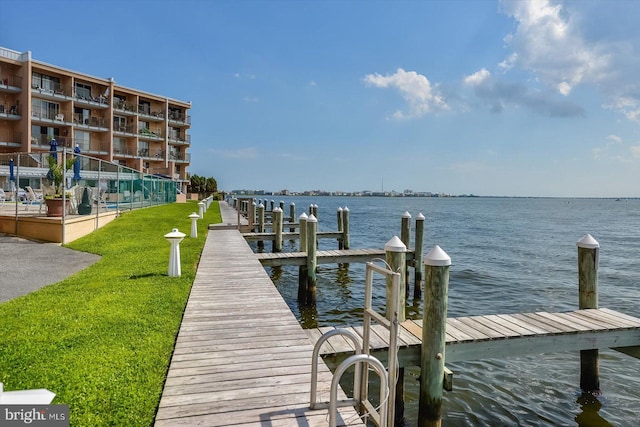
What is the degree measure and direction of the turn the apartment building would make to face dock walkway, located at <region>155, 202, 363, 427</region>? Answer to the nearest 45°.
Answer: approximately 45° to its right

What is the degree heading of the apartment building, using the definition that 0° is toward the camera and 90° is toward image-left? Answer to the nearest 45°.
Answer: approximately 315°

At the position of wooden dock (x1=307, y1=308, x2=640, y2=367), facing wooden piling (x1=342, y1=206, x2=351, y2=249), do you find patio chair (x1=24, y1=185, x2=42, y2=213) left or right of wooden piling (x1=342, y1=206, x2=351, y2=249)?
left

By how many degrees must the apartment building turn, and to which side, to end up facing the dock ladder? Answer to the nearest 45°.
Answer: approximately 45° to its right

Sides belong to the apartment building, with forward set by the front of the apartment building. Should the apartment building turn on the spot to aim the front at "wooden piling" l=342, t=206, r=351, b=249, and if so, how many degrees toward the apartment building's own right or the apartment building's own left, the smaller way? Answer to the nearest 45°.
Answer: approximately 45° to the apartment building's own right

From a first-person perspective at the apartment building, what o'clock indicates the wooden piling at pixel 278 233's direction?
The wooden piling is roughly at 1 o'clock from the apartment building.

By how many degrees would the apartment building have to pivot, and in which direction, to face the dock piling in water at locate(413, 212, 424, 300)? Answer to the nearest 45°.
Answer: approximately 45° to its right
